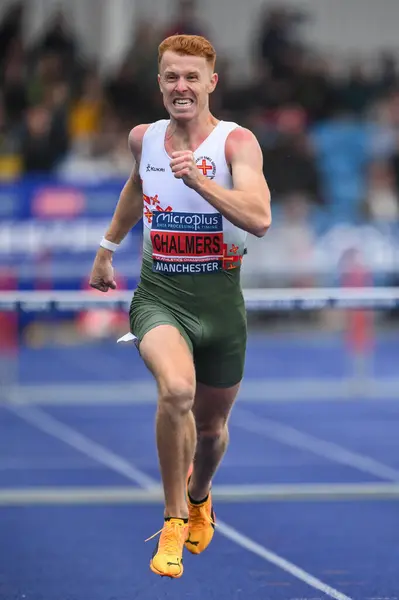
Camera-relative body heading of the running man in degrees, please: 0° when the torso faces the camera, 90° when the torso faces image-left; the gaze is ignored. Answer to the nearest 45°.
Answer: approximately 0°
